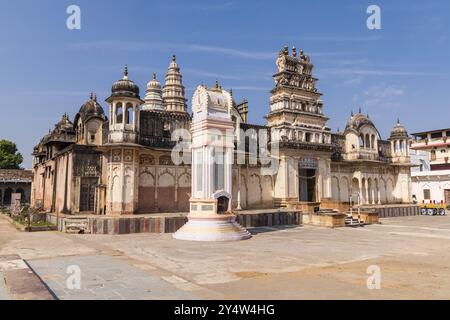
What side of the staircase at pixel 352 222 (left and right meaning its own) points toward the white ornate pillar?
right

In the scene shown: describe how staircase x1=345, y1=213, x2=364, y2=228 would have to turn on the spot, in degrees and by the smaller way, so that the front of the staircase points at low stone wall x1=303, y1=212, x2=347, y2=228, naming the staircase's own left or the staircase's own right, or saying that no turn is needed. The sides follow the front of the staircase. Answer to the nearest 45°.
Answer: approximately 90° to the staircase's own right

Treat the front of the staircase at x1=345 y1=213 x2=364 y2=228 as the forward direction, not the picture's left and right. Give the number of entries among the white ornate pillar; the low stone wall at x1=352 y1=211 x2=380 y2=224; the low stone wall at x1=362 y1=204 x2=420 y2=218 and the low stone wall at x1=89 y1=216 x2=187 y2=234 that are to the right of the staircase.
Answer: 2

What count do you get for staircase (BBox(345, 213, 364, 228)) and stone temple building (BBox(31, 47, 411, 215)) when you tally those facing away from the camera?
0

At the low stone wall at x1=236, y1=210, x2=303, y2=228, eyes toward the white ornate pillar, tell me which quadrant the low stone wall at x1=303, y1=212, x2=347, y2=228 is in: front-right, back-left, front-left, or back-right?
back-left

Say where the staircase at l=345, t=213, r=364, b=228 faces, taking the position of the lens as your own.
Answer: facing the viewer and to the right of the viewer

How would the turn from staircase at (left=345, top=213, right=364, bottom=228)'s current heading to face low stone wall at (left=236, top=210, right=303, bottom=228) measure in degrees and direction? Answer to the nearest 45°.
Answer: approximately 90° to its right

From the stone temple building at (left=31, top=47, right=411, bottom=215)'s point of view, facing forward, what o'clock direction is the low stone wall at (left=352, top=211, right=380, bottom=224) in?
The low stone wall is roughly at 11 o'clock from the stone temple building.

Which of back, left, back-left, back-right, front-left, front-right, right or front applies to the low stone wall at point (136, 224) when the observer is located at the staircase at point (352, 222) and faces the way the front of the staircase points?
right

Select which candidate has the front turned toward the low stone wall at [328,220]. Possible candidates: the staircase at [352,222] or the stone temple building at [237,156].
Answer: the stone temple building
